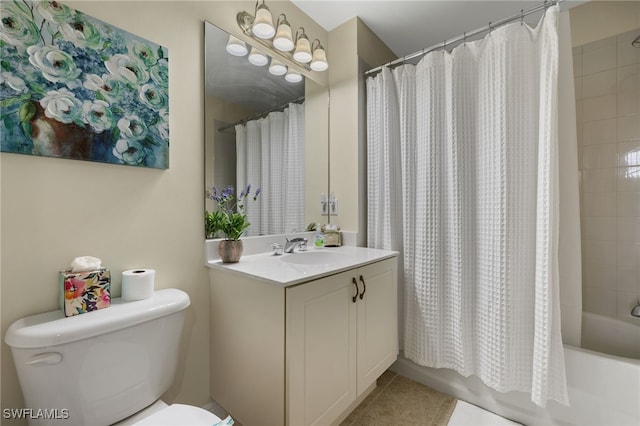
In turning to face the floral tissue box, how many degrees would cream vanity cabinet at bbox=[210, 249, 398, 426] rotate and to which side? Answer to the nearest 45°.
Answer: approximately 135° to its right

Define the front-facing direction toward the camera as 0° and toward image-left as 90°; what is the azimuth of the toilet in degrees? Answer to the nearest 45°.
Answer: approximately 315°

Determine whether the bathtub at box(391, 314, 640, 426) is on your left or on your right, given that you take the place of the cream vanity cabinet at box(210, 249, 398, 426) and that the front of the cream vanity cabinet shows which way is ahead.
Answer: on your left

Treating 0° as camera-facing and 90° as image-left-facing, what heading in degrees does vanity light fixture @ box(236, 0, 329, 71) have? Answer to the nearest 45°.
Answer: approximately 315°

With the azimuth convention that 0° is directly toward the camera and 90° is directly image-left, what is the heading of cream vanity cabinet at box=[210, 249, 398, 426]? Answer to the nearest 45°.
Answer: approximately 315°

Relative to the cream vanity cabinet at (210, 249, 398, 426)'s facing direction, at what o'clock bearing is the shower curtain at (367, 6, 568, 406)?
The shower curtain is roughly at 10 o'clock from the cream vanity cabinet.

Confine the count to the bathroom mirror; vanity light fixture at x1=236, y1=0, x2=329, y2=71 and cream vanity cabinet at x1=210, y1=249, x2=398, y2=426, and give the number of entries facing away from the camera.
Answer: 0

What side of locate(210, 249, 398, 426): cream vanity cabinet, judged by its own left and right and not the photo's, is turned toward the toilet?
right

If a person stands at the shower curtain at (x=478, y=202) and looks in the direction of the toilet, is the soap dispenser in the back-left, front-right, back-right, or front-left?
front-right
